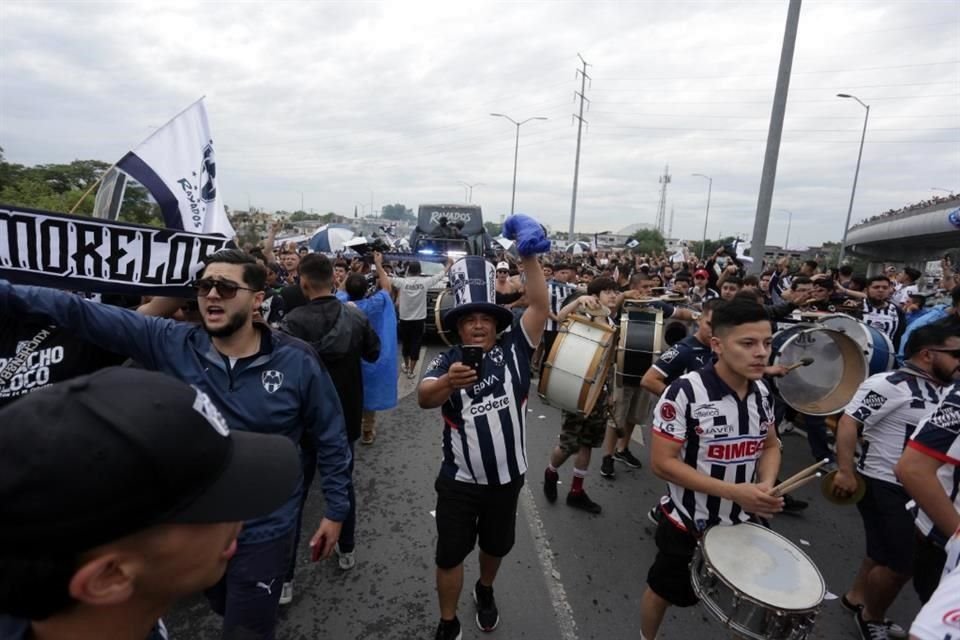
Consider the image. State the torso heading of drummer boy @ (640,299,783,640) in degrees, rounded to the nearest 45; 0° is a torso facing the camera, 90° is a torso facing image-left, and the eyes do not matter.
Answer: approximately 315°

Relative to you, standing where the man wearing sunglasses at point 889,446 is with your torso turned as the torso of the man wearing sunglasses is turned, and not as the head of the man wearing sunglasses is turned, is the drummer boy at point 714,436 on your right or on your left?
on your right

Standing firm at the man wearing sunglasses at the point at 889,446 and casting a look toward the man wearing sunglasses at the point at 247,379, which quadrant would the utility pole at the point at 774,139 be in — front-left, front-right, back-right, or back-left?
back-right

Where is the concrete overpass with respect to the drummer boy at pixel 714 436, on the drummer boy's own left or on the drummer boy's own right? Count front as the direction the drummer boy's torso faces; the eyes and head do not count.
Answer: on the drummer boy's own left

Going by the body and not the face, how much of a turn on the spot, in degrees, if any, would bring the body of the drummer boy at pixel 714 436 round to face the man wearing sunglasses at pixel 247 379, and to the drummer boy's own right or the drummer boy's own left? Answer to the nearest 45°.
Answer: approximately 90° to the drummer boy's own right

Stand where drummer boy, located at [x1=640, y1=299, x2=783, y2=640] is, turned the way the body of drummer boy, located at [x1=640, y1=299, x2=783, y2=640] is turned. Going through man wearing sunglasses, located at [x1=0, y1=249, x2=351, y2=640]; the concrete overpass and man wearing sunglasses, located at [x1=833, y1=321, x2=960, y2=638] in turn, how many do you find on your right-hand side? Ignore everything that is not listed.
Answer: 1
